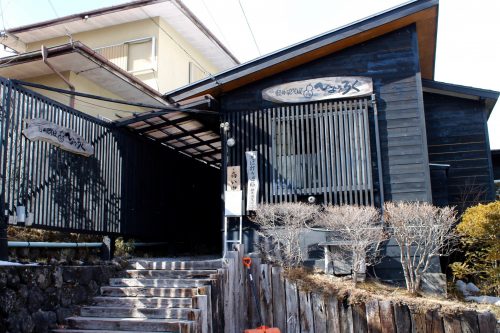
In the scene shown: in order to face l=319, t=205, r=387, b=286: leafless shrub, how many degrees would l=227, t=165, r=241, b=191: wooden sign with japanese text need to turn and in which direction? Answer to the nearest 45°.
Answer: approximately 45° to its left

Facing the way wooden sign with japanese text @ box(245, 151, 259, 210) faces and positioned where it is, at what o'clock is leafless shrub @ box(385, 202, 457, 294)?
The leafless shrub is roughly at 10 o'clock from the wooden sign with japanese text.

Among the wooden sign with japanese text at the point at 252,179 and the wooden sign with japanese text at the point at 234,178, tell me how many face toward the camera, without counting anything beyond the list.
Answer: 2

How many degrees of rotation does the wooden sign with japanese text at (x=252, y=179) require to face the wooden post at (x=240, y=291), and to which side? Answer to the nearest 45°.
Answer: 0° — it already faces it

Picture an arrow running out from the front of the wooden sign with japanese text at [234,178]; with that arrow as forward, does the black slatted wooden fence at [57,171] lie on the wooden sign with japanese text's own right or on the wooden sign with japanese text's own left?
on the wooden sign with japanese text's own right

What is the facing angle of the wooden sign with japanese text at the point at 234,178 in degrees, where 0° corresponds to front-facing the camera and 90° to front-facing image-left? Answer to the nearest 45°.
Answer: approximately 0°
